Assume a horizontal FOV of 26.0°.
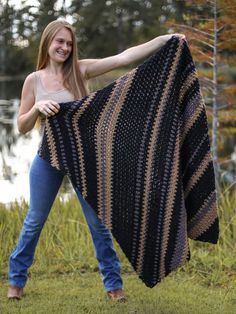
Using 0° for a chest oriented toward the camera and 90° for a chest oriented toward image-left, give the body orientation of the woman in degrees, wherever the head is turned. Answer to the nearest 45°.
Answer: approximately 0°

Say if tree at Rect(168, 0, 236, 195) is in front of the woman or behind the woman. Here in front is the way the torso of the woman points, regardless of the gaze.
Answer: behind
